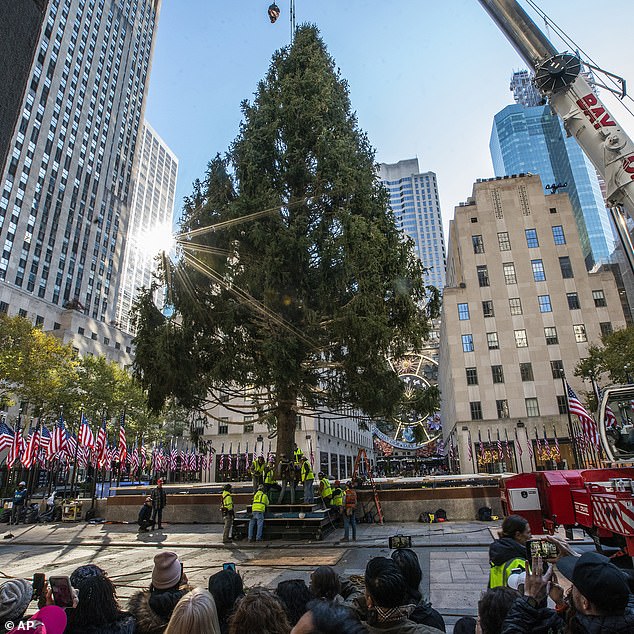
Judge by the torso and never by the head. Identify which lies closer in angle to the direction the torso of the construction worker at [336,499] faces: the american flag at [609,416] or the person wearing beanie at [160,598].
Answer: the person wearing beanie

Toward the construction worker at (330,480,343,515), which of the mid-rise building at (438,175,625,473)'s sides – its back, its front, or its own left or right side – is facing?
front

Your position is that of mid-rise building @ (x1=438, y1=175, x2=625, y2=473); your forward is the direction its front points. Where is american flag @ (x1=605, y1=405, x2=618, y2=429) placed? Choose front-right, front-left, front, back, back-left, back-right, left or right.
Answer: front

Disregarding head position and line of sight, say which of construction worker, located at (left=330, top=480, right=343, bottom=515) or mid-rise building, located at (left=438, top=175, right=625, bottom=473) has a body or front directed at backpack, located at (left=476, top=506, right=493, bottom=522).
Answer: the mid-rise building

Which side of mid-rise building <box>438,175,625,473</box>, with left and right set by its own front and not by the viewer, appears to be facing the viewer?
front

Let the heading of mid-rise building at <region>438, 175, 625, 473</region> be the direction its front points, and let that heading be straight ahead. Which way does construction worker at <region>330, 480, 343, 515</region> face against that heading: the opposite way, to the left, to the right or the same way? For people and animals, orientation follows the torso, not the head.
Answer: to the right

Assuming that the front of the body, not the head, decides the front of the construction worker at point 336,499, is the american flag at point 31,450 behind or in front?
in front

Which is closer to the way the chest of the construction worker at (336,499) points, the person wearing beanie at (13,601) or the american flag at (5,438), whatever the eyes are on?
the american flag

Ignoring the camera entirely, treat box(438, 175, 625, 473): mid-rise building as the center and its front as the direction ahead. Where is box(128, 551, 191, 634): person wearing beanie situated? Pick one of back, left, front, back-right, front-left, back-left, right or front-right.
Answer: front
